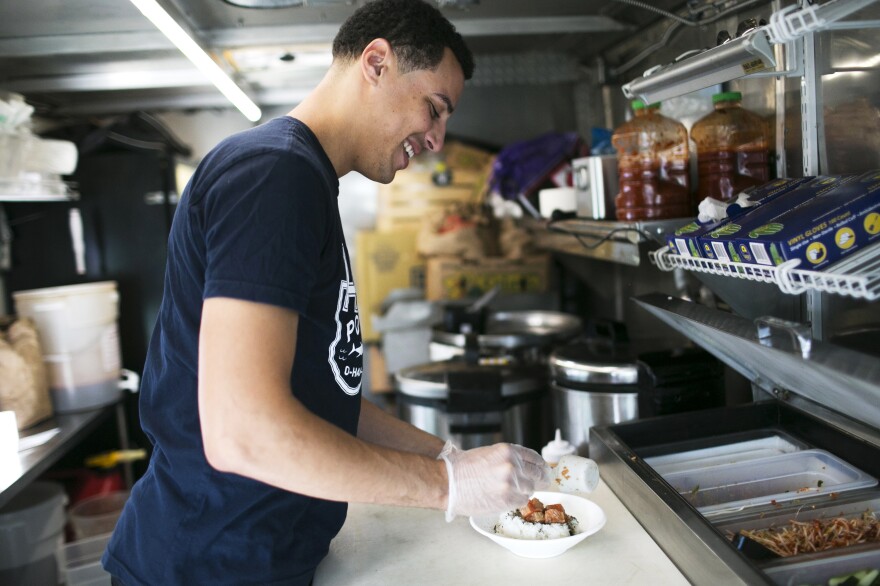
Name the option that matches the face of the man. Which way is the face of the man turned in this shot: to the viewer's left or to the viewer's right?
to the viewer's right

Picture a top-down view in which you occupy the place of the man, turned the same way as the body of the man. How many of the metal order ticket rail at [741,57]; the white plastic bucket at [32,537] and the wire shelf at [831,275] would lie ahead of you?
2

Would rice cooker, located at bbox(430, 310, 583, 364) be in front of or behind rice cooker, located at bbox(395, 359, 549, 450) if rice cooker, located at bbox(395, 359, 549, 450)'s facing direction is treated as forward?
behind

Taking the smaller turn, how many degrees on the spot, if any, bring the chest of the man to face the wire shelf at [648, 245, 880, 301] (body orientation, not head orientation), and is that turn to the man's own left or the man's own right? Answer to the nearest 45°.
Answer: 0° — they already face it

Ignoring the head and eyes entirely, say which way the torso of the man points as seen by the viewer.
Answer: to the viewer's right

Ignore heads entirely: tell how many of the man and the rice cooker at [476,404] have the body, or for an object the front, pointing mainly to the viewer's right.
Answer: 1

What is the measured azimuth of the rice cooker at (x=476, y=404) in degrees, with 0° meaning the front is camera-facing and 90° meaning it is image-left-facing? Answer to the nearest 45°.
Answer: approximately 0°

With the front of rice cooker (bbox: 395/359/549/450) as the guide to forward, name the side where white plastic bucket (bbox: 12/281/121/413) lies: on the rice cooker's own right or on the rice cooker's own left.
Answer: on the rice cooker's own right

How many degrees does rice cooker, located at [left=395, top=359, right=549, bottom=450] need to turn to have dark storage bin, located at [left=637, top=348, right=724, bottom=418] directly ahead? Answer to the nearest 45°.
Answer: approximately 45° to its left

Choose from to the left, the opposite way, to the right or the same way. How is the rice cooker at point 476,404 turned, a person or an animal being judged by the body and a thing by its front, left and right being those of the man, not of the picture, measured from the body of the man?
to the right

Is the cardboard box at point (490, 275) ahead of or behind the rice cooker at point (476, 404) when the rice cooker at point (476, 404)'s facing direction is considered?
behind

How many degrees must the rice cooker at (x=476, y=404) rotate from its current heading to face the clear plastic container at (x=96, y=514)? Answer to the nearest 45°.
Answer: approximately 90° to its right
